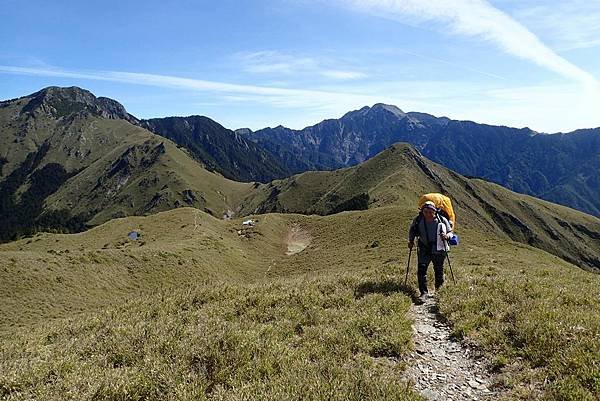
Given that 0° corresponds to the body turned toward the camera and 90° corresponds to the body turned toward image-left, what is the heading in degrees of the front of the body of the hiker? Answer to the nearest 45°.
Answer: approximately 0°
